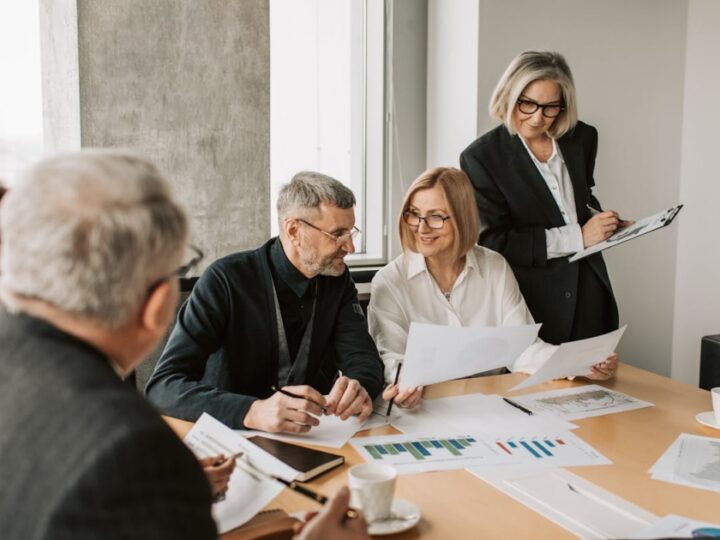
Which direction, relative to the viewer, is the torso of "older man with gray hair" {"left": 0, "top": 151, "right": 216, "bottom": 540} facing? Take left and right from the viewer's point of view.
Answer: facing away from the viewer and to the right of the viewer

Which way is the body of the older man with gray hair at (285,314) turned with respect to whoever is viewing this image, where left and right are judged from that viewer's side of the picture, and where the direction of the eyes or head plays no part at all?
facing the viewer and to the right of the viewer

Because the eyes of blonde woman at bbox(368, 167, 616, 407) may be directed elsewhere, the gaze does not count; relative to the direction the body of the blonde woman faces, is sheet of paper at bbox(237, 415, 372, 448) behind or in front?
in front

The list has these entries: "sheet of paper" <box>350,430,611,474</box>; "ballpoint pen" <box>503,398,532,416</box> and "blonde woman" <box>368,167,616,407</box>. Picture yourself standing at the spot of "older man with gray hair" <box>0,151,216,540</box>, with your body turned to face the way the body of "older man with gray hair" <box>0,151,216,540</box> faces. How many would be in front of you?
3

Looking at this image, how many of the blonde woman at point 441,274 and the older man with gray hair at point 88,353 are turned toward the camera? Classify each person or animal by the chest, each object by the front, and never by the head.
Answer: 1

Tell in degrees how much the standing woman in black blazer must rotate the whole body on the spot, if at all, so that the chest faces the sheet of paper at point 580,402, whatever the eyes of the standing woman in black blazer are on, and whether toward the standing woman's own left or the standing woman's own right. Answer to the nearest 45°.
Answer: approximately 45° to the standing woman's own right

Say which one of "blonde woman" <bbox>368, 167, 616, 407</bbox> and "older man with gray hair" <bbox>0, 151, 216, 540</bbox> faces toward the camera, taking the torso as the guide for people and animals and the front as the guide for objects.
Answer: the blonde woman

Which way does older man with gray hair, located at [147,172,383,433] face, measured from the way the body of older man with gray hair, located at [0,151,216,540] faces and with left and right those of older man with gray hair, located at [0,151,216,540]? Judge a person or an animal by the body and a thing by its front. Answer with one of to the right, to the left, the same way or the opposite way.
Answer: to the right

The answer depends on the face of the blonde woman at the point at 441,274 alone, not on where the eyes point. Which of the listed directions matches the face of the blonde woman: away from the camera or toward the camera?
toward the camera

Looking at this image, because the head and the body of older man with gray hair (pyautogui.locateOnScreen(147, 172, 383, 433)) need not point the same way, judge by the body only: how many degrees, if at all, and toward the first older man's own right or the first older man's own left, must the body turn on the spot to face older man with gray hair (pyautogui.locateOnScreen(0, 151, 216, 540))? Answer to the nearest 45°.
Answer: approximately 45° to the first older man's own right

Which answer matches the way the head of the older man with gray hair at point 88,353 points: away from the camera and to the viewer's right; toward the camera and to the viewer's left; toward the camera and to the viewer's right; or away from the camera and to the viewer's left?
away from the camera and to the viewer's right

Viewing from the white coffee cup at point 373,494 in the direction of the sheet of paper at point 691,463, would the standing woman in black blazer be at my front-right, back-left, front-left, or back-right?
front-left

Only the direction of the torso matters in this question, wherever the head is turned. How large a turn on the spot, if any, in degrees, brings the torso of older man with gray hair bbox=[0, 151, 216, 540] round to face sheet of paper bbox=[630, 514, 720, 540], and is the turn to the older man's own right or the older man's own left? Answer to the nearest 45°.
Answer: approximately 45° to the older man's own right

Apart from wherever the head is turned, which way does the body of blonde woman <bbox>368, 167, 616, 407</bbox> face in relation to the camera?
toward the camera

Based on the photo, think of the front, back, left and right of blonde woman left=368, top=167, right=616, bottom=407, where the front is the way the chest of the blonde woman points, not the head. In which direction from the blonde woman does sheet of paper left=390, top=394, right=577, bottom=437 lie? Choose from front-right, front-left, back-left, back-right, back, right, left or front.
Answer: front

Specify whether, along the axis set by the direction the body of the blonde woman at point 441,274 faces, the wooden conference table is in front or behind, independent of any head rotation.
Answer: in front

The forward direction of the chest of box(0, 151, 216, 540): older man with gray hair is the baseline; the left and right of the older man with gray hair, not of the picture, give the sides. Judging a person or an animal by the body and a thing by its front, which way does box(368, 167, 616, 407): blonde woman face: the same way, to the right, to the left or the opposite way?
the opposite way
